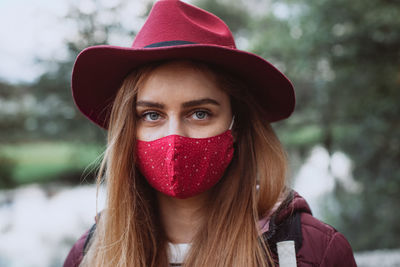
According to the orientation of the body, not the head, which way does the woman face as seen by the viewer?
toward the camera

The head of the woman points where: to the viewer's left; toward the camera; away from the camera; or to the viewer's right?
toward the camera
